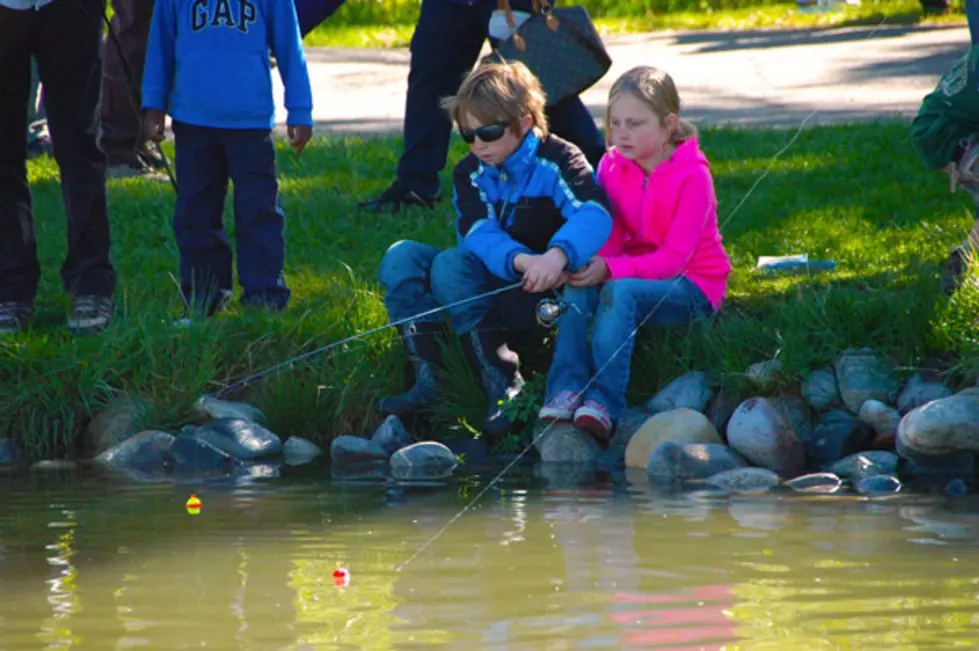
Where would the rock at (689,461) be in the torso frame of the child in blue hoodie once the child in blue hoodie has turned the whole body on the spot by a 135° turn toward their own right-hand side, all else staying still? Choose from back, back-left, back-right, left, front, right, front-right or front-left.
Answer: back

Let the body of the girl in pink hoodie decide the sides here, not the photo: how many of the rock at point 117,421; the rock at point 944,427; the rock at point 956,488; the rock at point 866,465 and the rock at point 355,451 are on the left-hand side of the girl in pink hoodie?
3

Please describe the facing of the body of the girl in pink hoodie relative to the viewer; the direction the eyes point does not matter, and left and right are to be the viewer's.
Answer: facing the viewer and to the left of the viewer

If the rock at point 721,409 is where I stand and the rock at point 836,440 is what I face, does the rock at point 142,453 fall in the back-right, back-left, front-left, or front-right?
back-right

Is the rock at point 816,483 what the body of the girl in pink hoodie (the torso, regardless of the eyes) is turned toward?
no

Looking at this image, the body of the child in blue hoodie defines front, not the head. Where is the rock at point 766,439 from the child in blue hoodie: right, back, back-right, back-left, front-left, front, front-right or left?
front-left

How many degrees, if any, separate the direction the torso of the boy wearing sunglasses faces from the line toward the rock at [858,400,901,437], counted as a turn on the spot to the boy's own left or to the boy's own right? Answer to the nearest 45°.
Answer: approximately 135° to the boy's own left

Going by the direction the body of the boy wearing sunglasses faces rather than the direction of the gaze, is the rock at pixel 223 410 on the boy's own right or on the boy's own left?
on the boy's own right

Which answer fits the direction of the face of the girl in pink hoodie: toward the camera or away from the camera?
toward the camera

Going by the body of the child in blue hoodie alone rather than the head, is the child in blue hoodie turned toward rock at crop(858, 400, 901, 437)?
no

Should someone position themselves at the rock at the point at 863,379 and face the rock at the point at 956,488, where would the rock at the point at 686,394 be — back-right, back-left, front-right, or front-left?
back-right

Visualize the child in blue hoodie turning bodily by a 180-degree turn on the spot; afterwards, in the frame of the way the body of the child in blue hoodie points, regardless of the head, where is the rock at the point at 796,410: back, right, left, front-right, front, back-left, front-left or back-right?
back-right

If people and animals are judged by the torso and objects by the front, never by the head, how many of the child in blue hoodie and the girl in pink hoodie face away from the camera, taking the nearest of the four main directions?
0

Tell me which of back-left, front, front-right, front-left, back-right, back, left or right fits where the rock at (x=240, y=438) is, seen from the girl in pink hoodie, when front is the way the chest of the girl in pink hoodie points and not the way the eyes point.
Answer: front-right

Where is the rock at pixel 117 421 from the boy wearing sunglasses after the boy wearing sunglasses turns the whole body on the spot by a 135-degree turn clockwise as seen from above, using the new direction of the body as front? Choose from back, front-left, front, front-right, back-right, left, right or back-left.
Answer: left

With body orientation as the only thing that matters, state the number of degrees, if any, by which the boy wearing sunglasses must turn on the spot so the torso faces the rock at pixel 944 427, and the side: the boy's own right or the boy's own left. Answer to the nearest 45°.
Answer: approximately 90° to the boy's own left

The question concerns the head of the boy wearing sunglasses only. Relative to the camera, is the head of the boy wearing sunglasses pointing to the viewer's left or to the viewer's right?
to the viewer's left

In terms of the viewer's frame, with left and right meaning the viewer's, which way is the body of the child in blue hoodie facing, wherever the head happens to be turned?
facing the viewer
